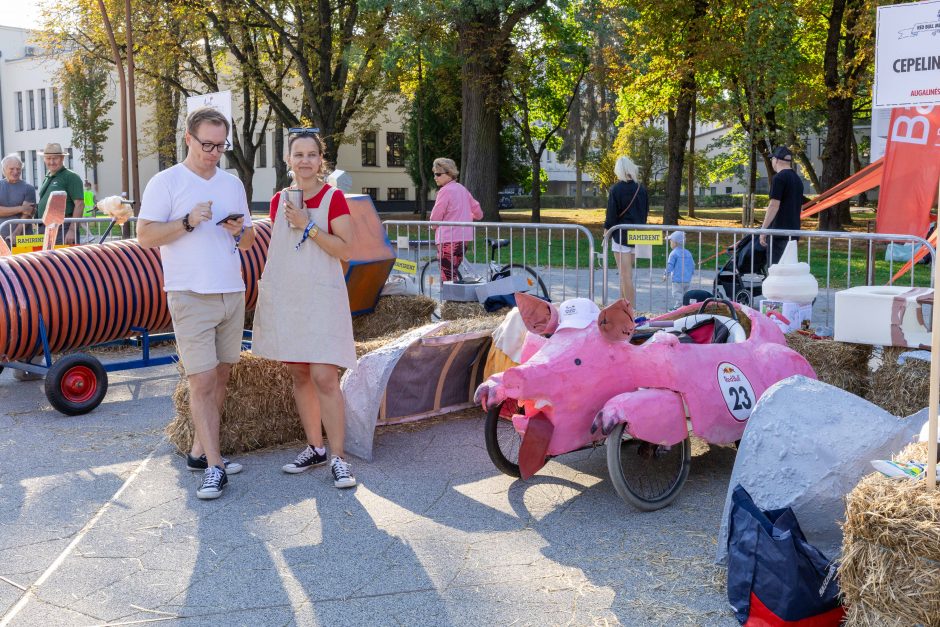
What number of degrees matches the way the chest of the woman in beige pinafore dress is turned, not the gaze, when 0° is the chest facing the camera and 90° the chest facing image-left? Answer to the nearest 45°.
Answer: approximately 0°

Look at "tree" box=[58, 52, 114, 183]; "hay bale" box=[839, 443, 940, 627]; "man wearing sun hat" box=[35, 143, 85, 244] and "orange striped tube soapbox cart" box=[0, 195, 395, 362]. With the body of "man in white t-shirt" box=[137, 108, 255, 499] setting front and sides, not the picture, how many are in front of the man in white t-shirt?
1

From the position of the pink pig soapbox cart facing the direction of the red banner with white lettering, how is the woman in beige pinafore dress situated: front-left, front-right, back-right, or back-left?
back-left

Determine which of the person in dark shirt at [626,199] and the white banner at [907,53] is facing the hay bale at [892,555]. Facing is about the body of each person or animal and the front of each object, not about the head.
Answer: the white banner

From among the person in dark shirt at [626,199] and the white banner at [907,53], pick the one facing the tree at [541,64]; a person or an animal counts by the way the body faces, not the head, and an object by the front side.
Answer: the person in dark shirt

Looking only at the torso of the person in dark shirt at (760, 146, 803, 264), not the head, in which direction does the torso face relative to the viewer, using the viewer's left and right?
facing away from the viewer and to the left of the viewer

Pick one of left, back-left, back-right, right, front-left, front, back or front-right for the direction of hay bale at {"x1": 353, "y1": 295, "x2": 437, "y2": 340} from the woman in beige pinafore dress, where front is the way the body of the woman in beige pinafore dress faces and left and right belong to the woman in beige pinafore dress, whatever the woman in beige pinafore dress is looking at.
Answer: back

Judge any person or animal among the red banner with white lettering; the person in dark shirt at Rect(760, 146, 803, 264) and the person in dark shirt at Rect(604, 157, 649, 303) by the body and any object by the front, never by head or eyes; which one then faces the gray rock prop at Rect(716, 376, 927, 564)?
the red banner with white lettering

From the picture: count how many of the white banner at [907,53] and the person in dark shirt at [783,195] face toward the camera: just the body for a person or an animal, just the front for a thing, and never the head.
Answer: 1

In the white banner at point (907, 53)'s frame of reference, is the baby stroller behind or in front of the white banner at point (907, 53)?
behind

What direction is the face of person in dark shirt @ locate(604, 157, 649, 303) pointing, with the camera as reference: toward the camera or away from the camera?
away from the camera

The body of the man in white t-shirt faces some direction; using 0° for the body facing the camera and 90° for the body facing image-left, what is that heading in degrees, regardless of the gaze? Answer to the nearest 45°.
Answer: approximately 315°

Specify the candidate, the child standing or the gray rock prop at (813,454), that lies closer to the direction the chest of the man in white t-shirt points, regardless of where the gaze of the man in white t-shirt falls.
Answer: the gray rock prop

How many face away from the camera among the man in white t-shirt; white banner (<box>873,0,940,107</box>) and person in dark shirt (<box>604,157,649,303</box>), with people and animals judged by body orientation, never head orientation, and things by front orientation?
1

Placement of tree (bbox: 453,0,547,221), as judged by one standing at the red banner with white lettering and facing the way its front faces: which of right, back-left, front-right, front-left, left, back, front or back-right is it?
back-right

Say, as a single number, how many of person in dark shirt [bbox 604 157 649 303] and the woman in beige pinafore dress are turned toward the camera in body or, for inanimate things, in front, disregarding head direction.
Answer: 1

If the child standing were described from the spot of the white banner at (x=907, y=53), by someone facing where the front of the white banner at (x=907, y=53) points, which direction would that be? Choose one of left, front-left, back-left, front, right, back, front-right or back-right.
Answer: back-right
